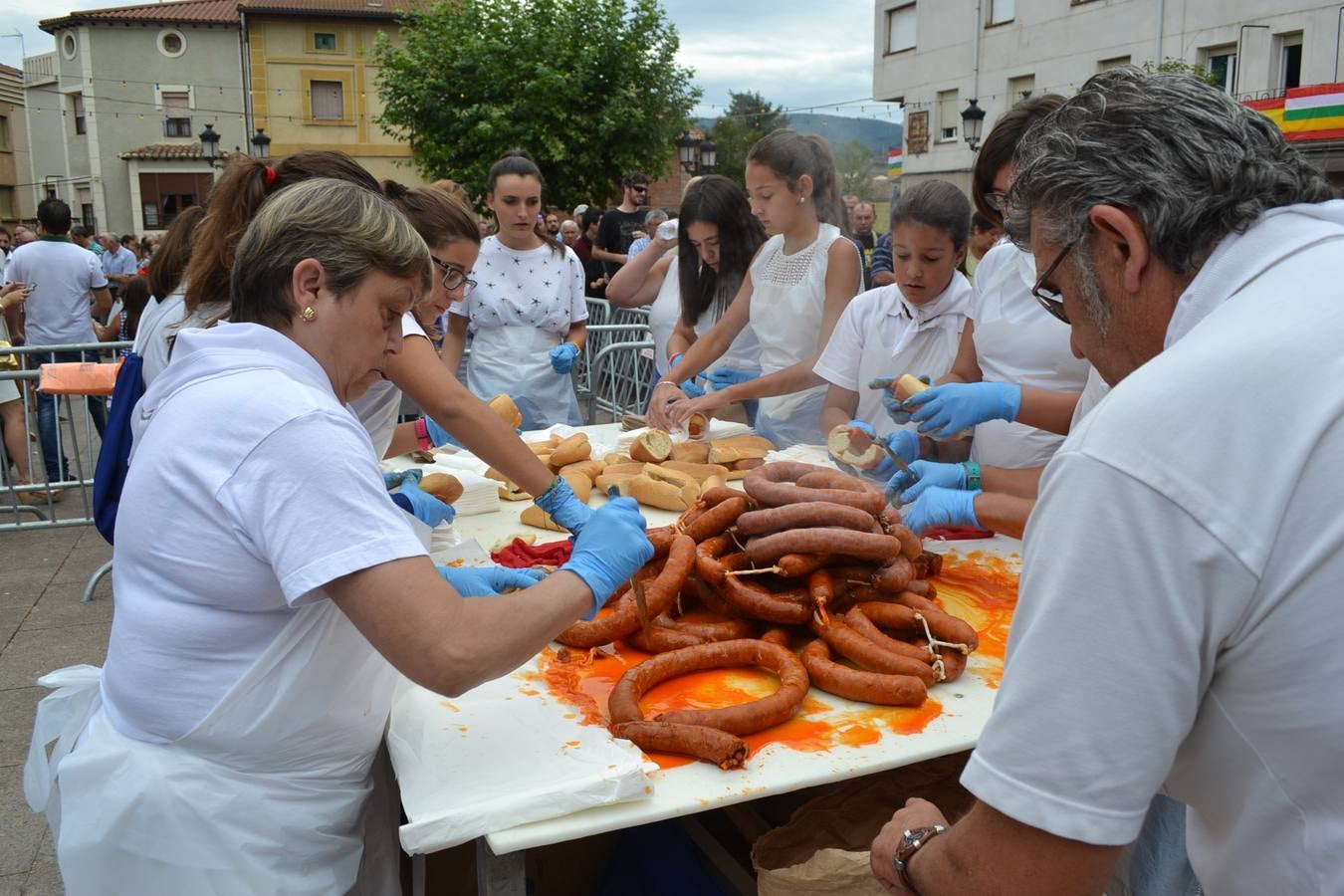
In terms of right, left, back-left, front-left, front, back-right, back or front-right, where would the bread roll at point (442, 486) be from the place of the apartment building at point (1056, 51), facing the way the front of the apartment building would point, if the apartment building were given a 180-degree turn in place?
back-right

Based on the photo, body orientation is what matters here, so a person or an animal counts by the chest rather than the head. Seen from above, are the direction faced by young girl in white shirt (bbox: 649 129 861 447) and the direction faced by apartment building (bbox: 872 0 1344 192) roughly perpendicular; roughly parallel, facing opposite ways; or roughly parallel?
roughly parallel

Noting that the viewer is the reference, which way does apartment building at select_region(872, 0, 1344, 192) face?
facing the viewer and to the left of the viewer

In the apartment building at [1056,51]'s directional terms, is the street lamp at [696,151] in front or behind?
in front

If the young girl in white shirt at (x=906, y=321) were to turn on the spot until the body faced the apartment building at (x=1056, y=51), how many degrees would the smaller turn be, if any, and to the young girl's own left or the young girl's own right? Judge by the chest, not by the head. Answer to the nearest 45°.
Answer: approximately 180°

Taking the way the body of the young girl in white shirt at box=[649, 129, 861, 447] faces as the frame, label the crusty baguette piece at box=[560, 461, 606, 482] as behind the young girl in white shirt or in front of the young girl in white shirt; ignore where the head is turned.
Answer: in front

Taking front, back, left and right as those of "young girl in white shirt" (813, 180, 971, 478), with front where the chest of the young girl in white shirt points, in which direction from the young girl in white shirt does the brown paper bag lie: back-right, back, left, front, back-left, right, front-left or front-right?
front

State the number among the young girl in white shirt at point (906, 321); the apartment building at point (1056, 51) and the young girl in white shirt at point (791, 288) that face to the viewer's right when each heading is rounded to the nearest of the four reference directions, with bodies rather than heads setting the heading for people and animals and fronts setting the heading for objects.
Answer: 0

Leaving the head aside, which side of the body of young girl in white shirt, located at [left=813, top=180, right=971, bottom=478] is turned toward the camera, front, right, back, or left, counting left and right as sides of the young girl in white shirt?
front

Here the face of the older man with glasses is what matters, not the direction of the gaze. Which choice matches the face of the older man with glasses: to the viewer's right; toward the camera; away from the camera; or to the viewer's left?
to the viewer's left

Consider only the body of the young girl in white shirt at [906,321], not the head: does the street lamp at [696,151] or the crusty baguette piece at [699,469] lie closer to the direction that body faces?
the crusty baguette piece

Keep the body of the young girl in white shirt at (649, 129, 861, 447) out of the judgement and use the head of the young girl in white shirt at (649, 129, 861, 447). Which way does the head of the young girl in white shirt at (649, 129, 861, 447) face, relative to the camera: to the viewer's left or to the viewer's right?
to the viewer's left
